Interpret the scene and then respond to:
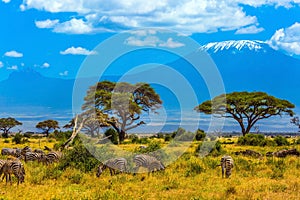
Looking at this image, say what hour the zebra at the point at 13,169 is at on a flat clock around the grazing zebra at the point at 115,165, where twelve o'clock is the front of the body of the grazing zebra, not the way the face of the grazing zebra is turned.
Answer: The zebra is roughly at 11 o'clock from the grazing zebra.

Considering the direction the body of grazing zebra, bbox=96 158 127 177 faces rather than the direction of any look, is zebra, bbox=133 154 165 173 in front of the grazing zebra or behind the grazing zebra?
behind

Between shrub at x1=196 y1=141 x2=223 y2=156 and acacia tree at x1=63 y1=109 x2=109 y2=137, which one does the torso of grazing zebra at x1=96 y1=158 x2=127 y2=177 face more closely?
the acacia tree

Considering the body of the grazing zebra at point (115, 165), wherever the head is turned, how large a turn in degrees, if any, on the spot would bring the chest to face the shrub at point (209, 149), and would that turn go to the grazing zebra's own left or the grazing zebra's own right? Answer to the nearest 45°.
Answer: approximately 135° to the grazing zebra's own right

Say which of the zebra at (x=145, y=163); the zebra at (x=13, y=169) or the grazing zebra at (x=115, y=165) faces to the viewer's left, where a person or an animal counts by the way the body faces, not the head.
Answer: the grazing zebra

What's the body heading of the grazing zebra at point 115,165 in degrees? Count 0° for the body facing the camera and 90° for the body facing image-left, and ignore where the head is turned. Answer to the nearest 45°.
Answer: approximately 90°

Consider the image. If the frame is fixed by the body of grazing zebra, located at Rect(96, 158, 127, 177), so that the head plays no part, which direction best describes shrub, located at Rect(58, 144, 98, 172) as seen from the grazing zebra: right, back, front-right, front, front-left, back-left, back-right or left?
front-right

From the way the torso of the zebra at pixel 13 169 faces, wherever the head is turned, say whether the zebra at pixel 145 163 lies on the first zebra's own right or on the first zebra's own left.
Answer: on the first zebra's own left
